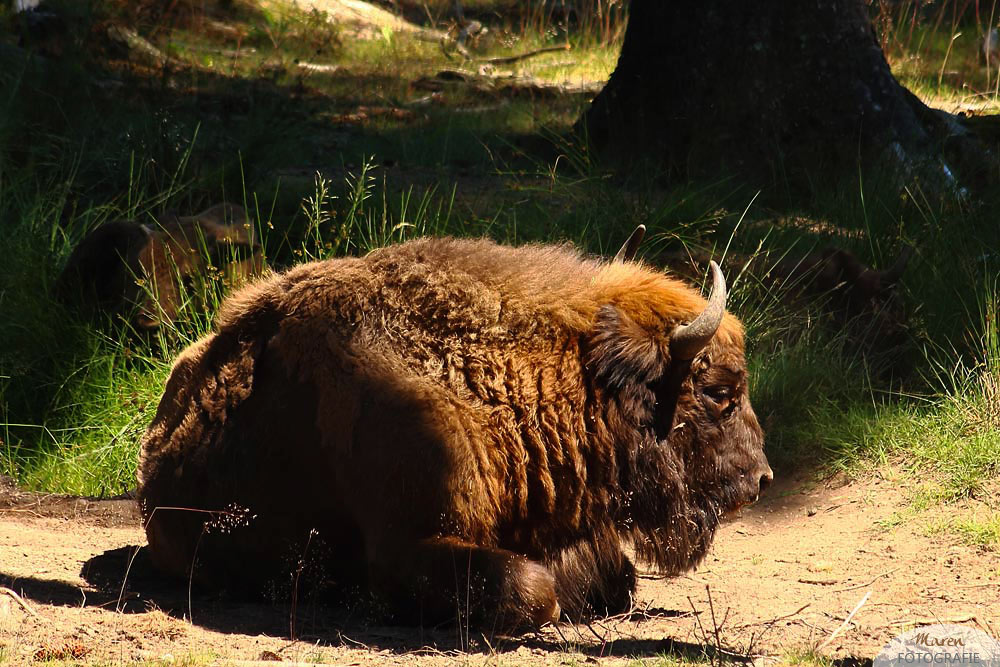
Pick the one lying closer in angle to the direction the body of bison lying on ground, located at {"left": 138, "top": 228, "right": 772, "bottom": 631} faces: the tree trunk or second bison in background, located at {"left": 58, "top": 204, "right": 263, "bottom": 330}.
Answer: the tree trunk

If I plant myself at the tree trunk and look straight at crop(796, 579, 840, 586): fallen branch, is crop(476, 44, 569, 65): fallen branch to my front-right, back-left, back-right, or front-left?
back-right

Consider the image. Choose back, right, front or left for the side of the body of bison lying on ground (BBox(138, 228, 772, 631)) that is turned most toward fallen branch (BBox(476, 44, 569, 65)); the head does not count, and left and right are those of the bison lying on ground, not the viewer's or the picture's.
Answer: left

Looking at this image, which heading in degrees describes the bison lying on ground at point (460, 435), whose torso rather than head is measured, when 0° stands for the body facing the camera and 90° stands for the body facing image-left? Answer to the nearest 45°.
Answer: approximately 270°
